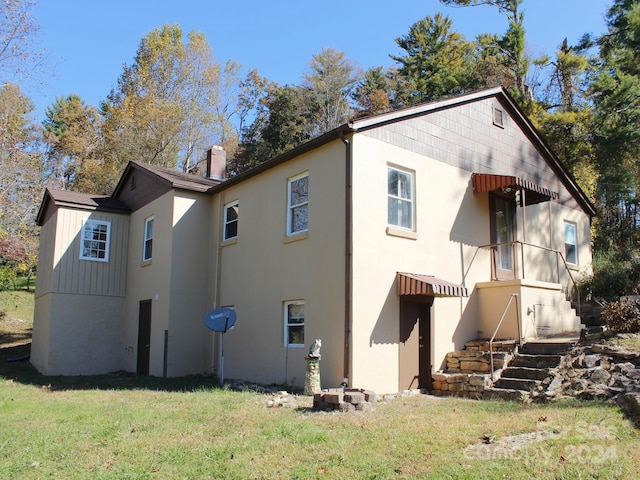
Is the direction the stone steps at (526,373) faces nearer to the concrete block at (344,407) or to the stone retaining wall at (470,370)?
the concrete block

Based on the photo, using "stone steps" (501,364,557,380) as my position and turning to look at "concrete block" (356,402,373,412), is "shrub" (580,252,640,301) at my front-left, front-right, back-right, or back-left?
back-right

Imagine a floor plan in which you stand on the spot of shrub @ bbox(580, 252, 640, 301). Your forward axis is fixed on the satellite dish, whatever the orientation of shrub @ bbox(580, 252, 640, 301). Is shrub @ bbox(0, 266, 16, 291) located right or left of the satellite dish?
right

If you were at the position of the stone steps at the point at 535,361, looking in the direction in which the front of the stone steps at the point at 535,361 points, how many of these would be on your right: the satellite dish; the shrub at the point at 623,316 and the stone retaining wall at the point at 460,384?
2

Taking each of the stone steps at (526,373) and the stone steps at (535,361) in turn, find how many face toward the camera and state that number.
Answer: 2

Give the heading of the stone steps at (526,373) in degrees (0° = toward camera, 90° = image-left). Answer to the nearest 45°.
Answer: approximately 0°

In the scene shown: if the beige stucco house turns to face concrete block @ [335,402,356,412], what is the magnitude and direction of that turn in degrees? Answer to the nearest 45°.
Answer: approximately 45° to its right

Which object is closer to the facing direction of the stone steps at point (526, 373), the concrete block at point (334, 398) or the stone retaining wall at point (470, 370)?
the concrete block
